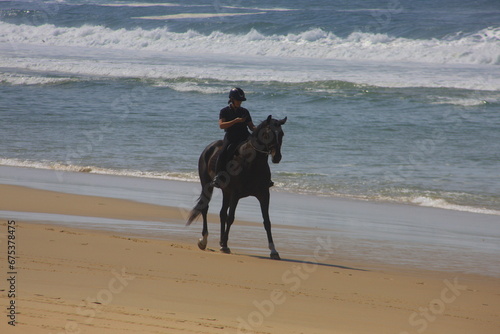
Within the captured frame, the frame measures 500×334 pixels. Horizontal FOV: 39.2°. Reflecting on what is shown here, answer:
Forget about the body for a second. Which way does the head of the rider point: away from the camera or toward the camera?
toward the camera

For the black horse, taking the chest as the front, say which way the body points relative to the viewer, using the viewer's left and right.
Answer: facing the viewer and to the right of the viewer

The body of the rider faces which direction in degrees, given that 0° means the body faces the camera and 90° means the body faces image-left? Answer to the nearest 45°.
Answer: approximately 315°
